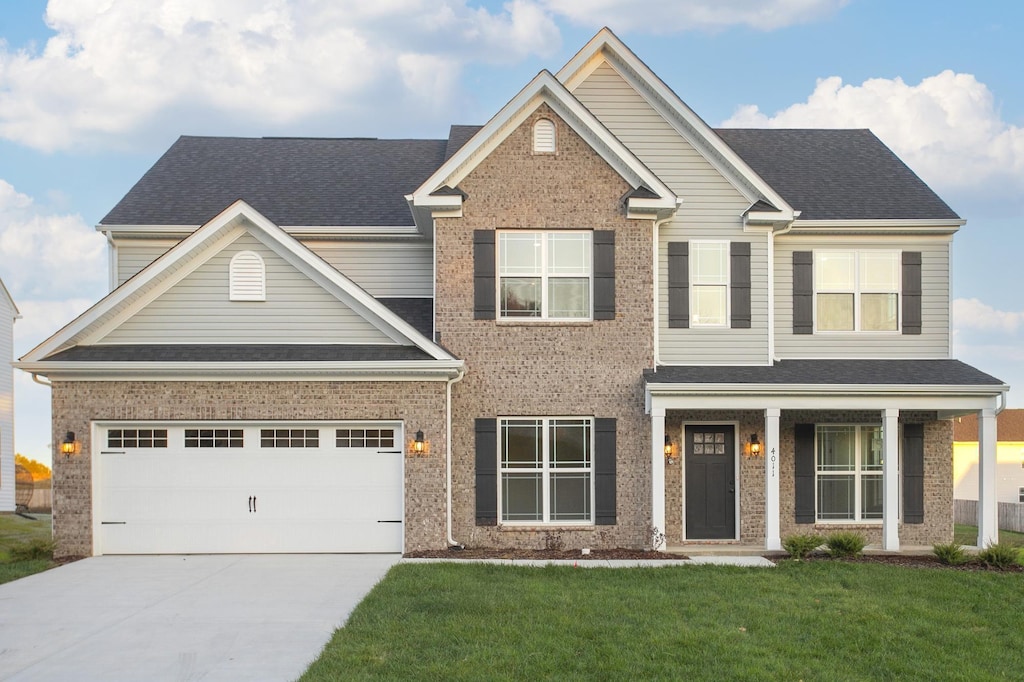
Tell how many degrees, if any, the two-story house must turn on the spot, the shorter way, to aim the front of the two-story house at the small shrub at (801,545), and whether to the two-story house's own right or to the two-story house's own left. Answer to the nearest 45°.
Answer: approximately 90° to the two-story house's own left

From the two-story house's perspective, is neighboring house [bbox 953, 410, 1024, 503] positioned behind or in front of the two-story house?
behind

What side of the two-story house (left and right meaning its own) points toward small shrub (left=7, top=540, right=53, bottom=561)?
right

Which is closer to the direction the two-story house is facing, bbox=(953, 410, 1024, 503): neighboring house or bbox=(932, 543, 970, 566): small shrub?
the small shrub

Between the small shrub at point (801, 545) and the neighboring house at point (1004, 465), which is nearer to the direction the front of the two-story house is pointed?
the small shrub

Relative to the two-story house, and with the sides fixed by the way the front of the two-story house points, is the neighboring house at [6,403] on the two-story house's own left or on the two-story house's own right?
on the two-story house's own right

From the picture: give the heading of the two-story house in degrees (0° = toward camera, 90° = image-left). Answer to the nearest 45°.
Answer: approximately 0°

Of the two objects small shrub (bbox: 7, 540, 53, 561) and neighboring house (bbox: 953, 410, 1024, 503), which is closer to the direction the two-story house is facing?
the small shrub

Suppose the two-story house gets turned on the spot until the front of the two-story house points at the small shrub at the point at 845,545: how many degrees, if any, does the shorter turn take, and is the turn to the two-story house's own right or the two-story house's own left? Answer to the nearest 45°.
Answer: approximately 90° to the two-story house's own left
